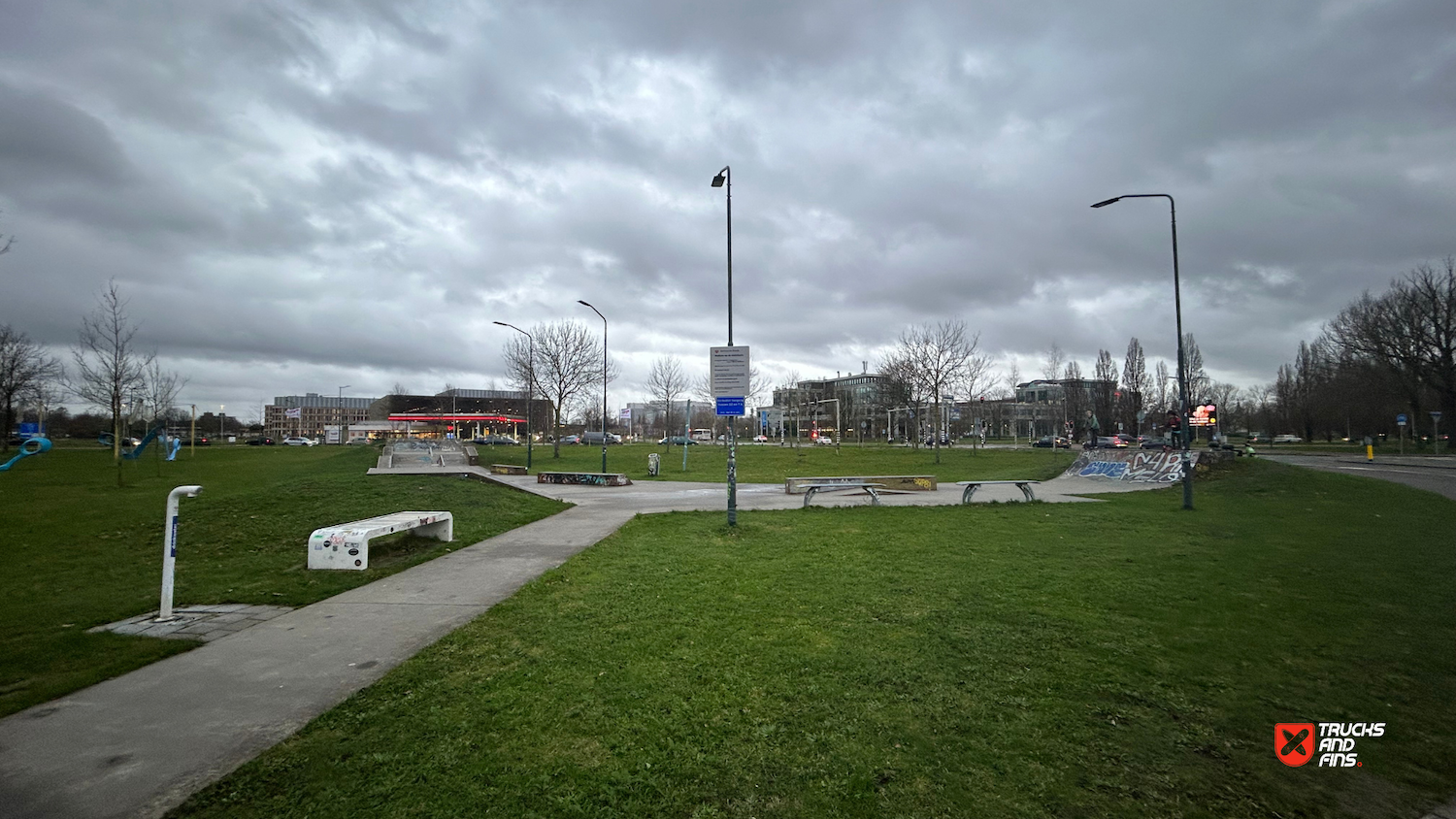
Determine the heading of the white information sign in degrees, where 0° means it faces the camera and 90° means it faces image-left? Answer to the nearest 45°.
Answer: approximately 0°

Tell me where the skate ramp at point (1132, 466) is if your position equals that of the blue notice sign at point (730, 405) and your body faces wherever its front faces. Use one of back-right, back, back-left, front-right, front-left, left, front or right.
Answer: back-left

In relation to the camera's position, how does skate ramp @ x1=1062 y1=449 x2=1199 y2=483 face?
facing to the left of the viewer

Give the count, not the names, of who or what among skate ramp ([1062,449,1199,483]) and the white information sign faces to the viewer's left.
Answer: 1

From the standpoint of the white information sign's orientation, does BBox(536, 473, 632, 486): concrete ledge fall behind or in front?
behind

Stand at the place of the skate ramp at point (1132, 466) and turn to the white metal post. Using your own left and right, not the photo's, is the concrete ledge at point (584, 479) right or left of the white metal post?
right

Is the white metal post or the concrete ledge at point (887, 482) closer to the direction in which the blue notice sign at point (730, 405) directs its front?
the white metal post

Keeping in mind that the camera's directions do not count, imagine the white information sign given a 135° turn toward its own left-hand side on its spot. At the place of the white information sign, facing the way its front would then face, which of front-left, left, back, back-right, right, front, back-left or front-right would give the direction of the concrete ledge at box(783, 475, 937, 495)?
front
